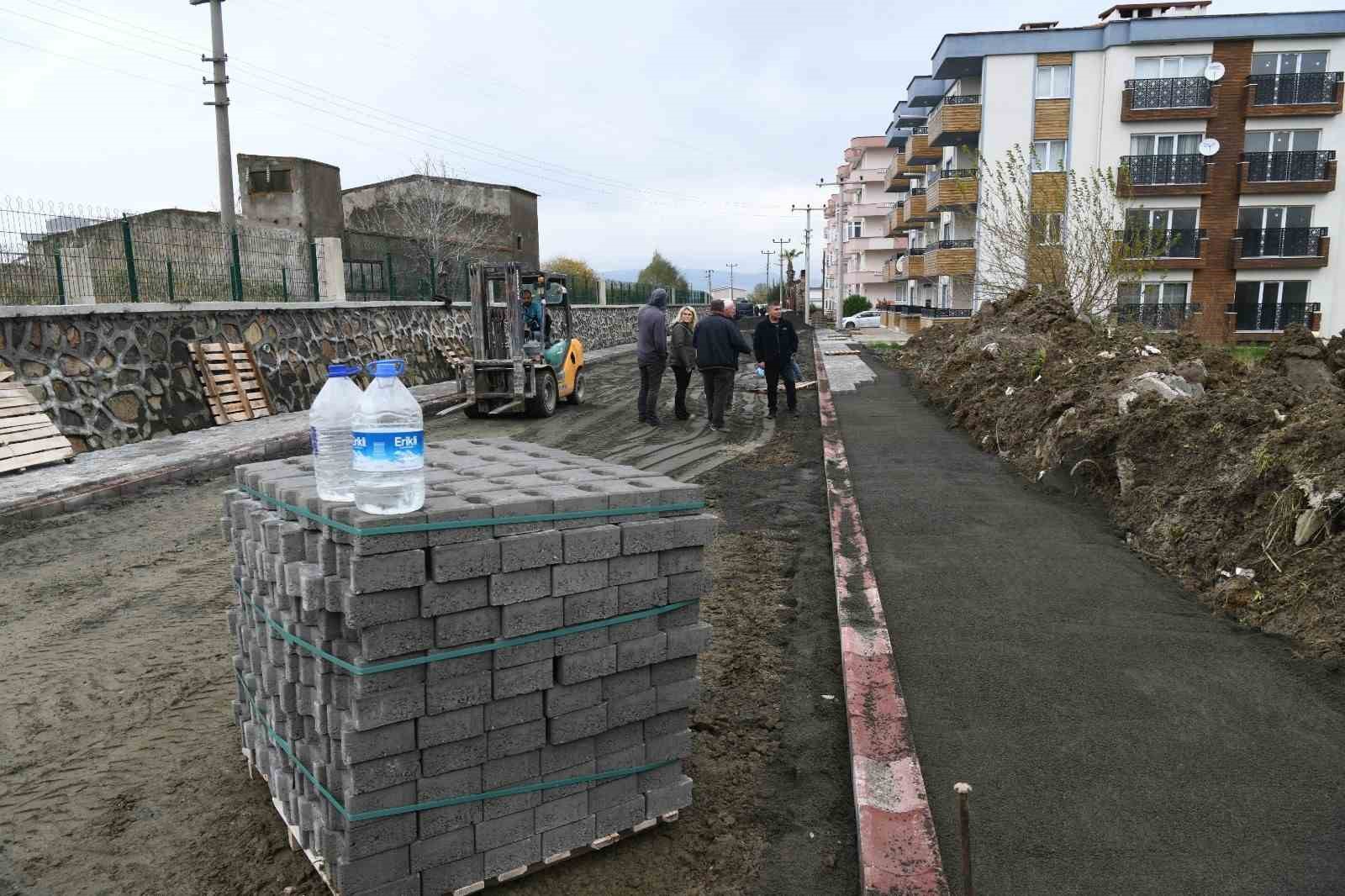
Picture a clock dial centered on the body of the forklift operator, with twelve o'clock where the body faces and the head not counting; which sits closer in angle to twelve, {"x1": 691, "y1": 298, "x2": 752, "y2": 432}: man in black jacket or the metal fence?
the metal fence

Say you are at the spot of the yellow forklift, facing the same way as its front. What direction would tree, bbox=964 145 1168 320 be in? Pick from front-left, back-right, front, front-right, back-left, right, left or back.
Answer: back-left

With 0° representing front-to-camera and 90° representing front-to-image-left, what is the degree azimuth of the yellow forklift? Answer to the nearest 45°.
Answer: approximately 45°

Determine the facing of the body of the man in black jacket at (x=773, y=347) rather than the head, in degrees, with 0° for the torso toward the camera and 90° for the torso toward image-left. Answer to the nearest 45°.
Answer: approximately 0°

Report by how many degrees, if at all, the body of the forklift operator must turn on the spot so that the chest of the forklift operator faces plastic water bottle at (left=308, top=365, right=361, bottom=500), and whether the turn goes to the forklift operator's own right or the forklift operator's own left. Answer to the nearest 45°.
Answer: approximately 45° to the forklift operator's own left

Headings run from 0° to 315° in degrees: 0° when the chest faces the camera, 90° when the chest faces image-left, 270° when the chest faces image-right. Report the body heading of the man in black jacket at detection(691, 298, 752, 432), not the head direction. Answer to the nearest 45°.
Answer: approximately 180°

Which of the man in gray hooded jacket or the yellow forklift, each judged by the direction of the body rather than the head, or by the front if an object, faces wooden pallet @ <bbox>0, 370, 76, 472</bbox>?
the yellow forklift

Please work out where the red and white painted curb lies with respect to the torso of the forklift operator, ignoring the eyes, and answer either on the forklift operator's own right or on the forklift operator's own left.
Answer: on the forklift operator's own left

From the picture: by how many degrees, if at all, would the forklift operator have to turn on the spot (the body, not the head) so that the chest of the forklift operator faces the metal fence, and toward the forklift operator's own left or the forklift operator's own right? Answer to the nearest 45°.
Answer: approximately 45° to the forklift operator's own right
